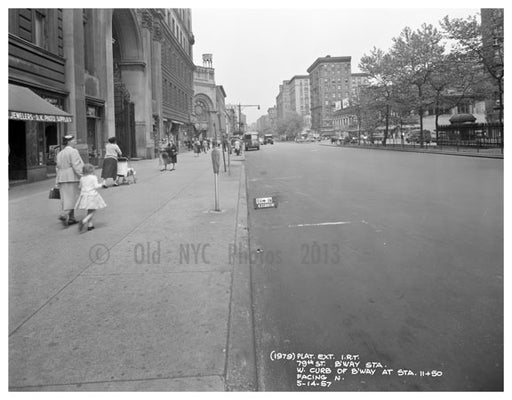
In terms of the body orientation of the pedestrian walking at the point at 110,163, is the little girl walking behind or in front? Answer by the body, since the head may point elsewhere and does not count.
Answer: behind

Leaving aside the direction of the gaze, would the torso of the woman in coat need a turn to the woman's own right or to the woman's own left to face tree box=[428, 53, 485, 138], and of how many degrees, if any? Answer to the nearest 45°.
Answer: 0° — they already face it

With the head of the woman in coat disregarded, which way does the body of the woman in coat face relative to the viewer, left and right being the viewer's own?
facing away from the viewer and to the right of the viewer

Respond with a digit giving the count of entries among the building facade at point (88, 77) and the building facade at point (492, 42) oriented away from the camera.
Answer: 0

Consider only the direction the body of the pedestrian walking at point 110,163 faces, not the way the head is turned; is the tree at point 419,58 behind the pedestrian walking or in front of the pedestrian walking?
in front

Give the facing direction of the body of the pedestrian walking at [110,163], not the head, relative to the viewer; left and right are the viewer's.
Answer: facing away from the viewer and to the right of the viewer

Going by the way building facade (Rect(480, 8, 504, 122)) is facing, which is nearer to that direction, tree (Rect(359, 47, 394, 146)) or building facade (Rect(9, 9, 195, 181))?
the building facade

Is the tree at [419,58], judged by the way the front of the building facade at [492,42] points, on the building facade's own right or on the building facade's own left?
on the building facade's own right

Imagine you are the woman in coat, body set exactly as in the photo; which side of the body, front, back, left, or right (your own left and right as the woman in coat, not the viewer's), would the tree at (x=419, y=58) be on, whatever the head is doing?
front

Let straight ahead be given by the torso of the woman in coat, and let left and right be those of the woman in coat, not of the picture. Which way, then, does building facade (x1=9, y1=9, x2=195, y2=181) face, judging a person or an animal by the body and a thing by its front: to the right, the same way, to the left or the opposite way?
to the right
